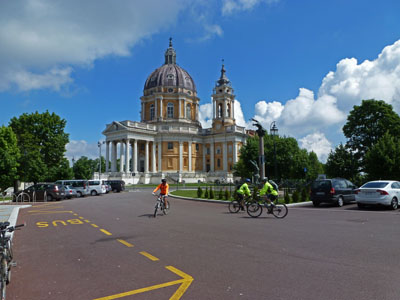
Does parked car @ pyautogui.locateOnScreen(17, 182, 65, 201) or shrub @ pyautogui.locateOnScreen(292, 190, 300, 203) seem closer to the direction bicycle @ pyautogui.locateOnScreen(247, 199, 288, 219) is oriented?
the parked car

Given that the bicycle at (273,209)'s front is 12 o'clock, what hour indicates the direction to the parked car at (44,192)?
The parked car is roughly at 1 o'clock from the bicycle.

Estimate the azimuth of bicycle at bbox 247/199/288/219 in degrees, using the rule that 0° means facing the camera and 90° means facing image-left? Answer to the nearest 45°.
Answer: approximately 90°

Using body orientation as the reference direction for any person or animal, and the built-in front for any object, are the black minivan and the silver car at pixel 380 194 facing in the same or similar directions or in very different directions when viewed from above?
same or similar directions

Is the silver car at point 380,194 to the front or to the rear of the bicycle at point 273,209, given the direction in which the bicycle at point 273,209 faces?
to the rear
